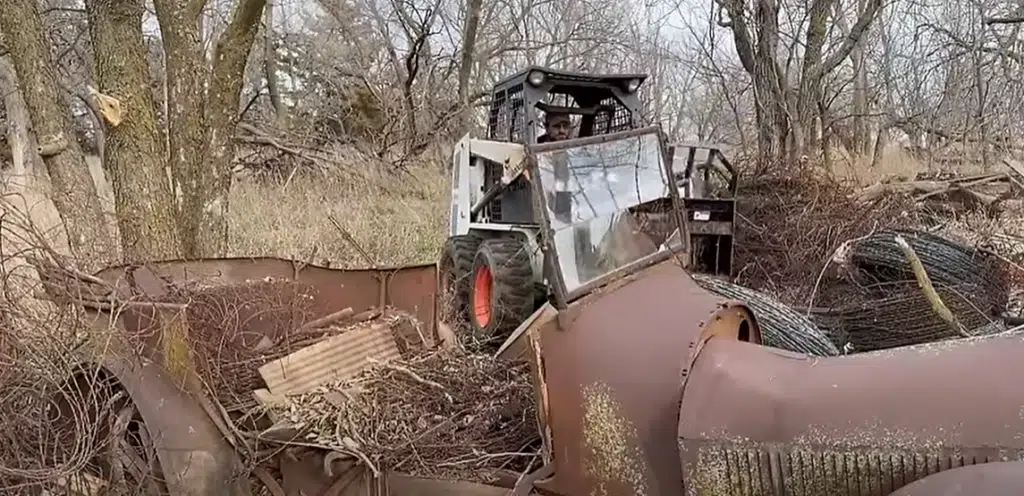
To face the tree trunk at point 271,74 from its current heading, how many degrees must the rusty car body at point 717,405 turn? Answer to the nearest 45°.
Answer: approximately 180°

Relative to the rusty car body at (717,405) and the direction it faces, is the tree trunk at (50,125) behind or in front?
behind

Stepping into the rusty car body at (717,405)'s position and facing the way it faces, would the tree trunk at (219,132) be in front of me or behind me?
behind

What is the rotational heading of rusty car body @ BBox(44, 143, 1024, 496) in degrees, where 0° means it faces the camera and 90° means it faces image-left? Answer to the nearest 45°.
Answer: approximately 315°

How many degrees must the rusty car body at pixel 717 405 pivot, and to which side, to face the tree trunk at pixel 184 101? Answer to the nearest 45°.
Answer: approximately 180°
